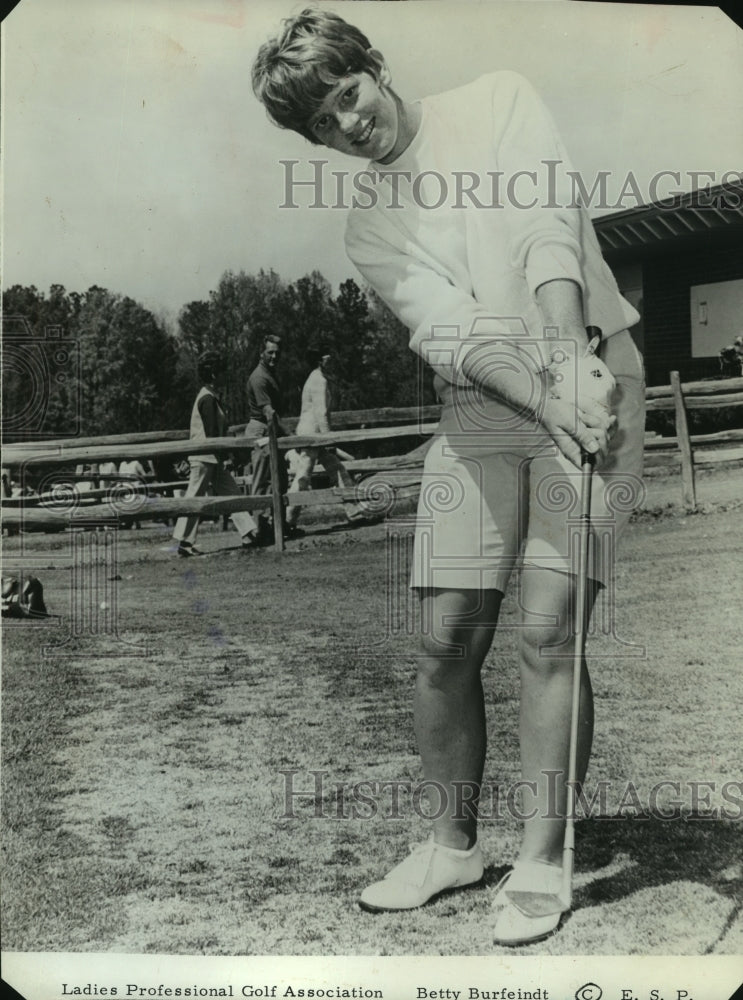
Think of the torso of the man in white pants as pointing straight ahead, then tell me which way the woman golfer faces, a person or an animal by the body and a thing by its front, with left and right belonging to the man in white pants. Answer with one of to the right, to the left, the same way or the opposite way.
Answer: to the right

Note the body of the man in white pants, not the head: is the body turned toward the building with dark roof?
yes

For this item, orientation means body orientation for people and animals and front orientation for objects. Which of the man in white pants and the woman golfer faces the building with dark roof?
the man in white pants

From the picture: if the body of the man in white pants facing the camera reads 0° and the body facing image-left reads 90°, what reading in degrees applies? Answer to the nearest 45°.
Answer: approximately 270°

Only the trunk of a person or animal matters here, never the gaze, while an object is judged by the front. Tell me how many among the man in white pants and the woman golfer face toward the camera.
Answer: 1

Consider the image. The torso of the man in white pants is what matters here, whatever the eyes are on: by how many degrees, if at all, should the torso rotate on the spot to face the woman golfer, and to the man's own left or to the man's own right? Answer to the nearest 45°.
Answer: approximately 45° to the man's own right
